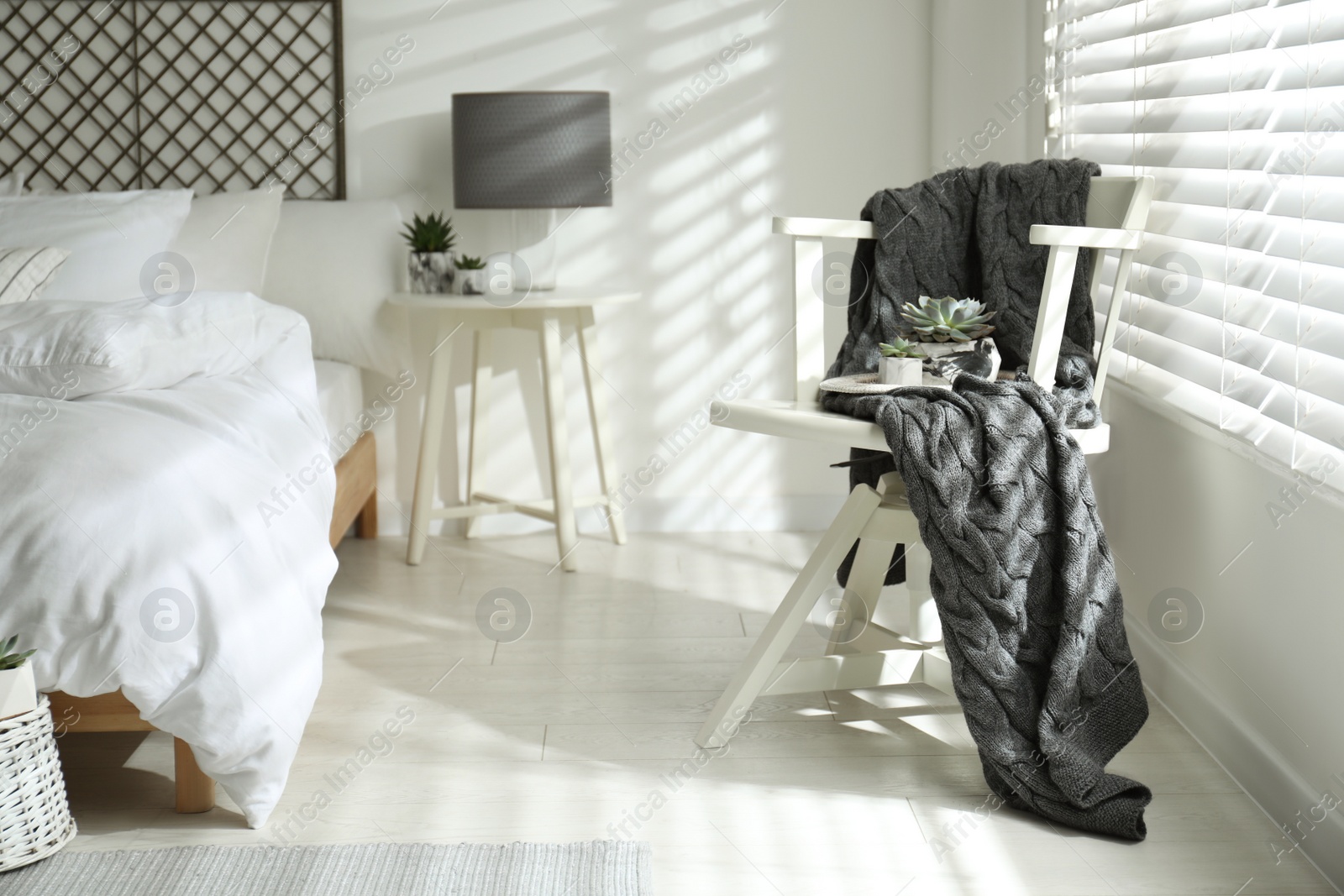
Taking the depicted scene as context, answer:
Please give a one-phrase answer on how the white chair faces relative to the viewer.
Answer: facing the viewer and to the left of the viewer

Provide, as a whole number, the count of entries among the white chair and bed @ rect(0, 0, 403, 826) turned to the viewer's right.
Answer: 0

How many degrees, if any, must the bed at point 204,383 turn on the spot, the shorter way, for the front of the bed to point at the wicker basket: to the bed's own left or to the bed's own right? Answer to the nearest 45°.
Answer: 0° — it already faces it

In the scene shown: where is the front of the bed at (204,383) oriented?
toward the camera

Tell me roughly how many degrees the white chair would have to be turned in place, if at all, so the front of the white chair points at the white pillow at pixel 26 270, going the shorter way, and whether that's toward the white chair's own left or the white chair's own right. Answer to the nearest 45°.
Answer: approximately 45° to the white chair's own right

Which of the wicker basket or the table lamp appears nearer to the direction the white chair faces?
the wicker basket
